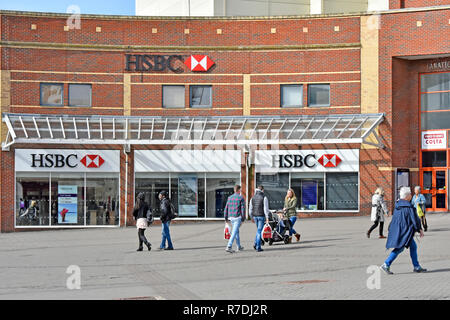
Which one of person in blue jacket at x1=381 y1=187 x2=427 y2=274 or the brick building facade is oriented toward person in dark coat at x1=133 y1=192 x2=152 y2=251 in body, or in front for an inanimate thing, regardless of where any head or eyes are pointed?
the brick building facade

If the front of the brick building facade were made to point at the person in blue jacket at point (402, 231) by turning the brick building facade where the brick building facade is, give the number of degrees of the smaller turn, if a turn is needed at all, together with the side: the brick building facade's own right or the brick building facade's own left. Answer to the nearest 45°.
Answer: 0° — it already faces them

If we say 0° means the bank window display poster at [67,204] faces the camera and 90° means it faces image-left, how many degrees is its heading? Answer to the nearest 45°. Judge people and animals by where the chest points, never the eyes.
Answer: approximately 0°

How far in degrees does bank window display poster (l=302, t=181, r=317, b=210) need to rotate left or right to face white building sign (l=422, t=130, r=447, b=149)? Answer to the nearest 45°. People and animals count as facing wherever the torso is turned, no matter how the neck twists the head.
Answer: approximately 90° to its left

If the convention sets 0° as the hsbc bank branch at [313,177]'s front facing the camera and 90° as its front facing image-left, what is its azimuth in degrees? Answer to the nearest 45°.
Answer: approximately 0°
